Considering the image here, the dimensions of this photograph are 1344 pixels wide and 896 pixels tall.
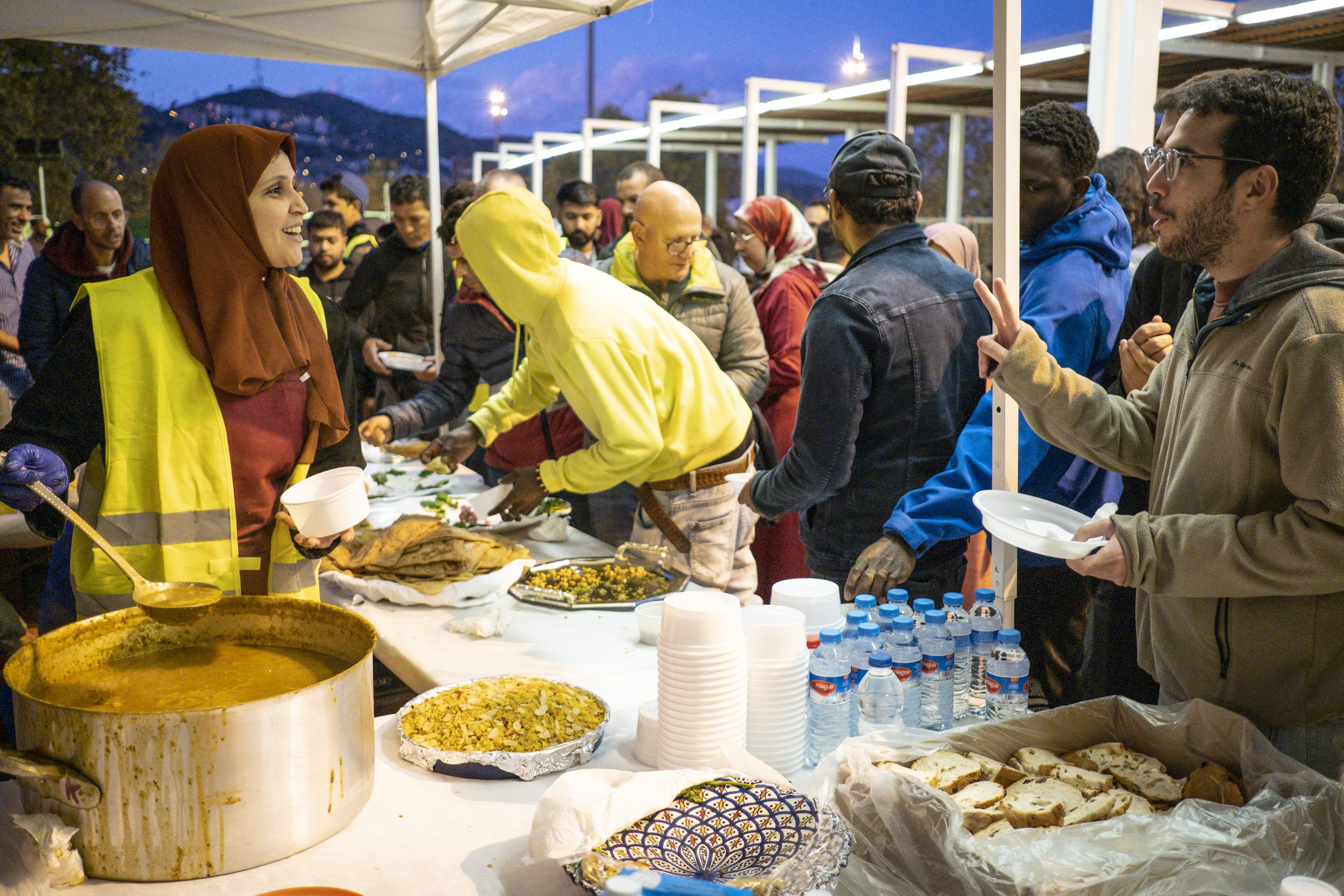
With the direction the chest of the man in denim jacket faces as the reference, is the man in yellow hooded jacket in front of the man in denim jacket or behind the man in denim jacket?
in front

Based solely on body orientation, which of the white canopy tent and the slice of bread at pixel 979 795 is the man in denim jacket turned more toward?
the white canopy tent

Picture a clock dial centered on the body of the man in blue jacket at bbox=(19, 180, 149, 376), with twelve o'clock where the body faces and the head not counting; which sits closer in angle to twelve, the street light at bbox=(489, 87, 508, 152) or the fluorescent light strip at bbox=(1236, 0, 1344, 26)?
the fluorescent light strip

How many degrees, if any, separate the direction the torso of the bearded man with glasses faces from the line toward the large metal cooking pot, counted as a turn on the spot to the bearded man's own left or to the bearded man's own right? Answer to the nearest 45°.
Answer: approximately 45° to the bearded man's own left

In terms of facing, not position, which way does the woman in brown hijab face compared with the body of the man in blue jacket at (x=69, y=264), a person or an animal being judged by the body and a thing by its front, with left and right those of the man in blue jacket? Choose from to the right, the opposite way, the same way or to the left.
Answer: the same way

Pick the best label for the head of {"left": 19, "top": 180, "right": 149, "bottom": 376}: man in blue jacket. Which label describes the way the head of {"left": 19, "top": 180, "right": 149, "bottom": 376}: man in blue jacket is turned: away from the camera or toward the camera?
toward the camera

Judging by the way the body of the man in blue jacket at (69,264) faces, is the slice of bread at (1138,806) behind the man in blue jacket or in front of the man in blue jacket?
in front

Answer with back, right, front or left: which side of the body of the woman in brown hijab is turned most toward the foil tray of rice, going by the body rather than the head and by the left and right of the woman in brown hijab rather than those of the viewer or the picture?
front

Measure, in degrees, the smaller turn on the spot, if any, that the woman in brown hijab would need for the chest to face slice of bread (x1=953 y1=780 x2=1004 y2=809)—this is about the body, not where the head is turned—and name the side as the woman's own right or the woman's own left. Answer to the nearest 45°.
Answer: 0° — they already face it

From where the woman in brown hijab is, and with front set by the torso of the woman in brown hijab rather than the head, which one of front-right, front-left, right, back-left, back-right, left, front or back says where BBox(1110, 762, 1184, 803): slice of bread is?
front

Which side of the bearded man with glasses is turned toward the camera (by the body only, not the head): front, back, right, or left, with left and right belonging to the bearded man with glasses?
left

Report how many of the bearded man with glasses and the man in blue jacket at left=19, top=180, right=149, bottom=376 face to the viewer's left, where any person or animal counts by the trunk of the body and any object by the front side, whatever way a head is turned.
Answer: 1

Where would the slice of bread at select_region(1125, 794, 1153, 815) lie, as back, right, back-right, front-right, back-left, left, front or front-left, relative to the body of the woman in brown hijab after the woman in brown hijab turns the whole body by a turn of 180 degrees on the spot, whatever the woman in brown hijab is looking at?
back

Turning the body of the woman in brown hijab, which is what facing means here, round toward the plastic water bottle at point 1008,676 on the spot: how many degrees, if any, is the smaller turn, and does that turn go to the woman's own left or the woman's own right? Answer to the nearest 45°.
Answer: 0° — they already face it

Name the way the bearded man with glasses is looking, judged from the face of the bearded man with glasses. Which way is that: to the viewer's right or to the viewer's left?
to the viewer's left

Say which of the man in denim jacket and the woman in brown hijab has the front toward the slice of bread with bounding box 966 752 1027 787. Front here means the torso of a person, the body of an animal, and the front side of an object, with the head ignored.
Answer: the woman in brown hijab

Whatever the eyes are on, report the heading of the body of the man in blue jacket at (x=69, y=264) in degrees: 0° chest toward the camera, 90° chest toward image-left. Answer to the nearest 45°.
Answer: approximately 315°

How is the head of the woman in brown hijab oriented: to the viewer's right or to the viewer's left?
to the viewer's right

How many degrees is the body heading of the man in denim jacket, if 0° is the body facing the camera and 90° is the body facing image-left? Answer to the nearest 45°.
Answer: approximately 135°
